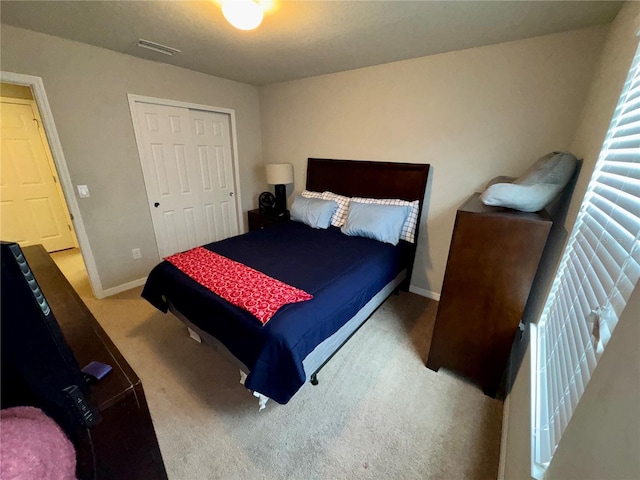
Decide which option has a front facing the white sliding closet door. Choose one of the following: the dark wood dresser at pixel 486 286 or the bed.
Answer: the dark wood dresser

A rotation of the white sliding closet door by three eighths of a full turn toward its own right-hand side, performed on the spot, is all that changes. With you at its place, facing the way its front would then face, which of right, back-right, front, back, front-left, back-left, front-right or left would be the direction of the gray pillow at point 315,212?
back-left

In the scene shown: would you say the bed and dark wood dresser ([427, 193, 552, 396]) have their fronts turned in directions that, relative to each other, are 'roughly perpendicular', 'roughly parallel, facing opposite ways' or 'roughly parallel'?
roughly perpendicular

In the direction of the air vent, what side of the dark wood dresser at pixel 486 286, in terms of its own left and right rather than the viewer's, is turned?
front

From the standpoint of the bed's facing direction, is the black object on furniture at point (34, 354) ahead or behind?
ahead

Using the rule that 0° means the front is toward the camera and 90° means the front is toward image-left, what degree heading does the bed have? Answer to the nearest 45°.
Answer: approximately 45°

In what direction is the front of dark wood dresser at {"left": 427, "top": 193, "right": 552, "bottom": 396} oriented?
to the viewer's left

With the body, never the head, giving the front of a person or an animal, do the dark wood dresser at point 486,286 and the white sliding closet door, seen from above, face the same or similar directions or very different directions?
very different directions

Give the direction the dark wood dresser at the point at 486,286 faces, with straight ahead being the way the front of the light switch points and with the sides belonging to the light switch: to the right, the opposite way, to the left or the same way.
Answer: the opposite way

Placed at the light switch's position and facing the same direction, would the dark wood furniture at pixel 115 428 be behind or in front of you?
in front

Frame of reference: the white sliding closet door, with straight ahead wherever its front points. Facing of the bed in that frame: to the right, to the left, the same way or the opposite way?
to the right

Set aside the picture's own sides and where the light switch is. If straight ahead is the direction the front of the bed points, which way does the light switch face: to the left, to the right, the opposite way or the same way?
to the left

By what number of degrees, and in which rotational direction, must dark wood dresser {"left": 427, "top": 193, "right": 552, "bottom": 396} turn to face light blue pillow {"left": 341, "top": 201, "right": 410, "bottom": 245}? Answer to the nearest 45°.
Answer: approximately 45° to its right
